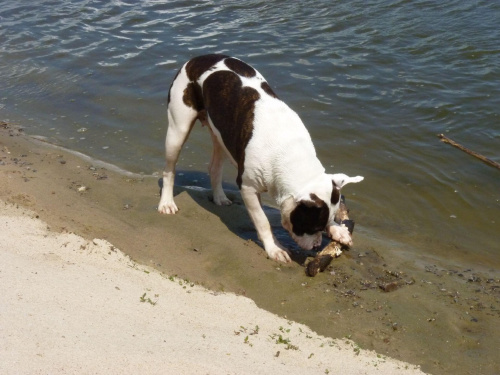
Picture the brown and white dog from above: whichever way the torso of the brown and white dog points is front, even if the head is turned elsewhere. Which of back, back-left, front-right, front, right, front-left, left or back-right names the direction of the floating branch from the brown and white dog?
left

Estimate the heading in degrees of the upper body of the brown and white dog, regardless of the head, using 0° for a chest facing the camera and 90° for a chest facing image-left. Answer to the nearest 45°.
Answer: approximately 315°
